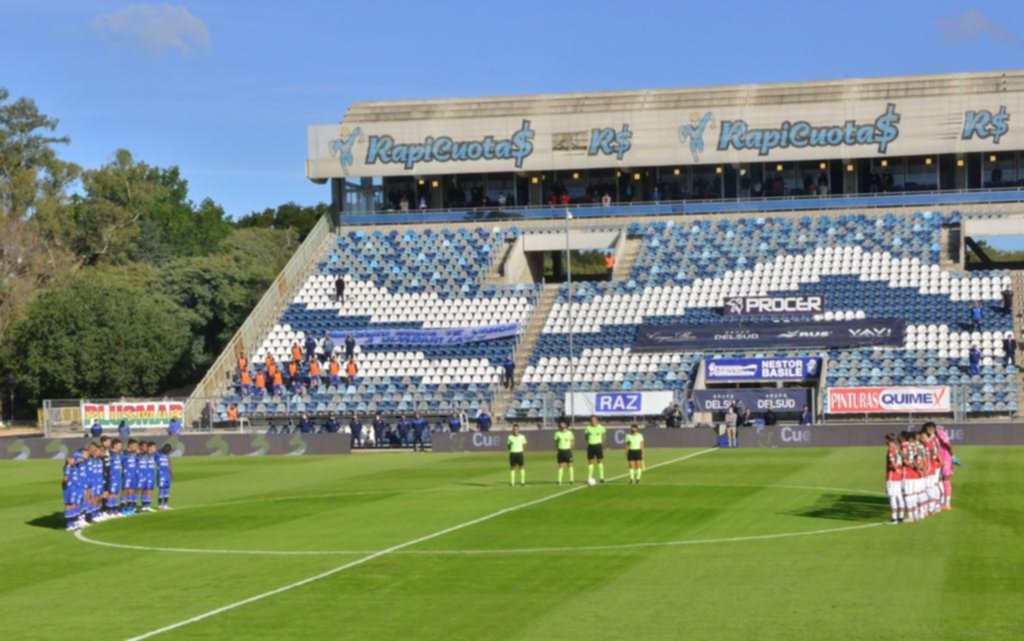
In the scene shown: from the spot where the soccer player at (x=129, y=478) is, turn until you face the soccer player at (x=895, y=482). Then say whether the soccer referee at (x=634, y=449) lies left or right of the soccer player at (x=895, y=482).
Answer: left

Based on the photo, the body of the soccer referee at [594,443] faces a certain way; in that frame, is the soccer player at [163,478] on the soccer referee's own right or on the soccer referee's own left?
on the soccer referee's own right

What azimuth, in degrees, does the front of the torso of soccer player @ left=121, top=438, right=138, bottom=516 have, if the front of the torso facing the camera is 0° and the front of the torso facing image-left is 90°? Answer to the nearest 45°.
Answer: approximately 315°

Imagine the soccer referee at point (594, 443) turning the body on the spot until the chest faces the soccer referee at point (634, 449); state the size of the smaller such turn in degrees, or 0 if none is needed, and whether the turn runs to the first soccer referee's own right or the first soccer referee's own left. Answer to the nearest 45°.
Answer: approximately 90° to the first soccer referee's own left

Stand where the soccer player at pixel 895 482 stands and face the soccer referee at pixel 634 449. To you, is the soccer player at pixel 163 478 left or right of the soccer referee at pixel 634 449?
left

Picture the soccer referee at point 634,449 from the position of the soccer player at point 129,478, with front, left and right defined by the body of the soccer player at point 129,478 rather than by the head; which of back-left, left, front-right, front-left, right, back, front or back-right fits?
front-left

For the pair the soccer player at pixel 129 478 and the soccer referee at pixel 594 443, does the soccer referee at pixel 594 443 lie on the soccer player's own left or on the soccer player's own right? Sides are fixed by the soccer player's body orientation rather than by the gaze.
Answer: on the soccer player's own left

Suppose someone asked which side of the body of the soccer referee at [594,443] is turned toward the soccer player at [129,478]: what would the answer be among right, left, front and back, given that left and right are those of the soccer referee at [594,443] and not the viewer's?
right

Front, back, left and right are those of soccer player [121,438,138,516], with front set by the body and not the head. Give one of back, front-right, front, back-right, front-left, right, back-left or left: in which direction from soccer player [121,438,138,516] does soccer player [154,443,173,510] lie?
left

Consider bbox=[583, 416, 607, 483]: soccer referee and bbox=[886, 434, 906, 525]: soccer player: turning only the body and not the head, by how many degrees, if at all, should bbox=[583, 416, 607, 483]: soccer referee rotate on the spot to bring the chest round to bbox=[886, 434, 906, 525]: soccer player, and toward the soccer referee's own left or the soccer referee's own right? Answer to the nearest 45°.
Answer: approximately 45° to the soccer referee's own left
